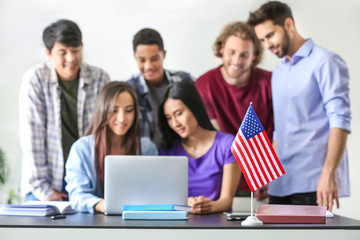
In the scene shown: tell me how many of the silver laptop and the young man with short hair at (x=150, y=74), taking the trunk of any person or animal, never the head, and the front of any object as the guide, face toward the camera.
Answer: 1

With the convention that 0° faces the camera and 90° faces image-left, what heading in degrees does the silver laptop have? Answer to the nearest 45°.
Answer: approximately 180°

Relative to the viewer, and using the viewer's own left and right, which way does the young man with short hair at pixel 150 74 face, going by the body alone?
facing the viewer

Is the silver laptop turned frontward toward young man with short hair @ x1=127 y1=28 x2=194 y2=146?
yes

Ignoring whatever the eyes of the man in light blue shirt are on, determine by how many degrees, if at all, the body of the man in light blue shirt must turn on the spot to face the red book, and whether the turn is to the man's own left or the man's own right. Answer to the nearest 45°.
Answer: approximately 45° to the man's own left

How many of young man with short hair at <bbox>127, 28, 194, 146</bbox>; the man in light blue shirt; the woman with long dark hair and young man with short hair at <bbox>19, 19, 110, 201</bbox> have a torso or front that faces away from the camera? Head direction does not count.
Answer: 0

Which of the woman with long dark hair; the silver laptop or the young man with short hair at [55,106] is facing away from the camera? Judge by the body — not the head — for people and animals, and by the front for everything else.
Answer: the silver laptop

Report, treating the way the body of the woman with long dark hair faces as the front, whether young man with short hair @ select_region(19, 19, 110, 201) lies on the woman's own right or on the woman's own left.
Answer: on the woman's own right

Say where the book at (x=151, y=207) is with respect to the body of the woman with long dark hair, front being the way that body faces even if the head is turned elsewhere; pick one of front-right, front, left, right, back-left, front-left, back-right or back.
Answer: front-right

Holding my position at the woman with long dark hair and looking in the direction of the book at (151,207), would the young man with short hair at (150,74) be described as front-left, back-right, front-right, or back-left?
back-right

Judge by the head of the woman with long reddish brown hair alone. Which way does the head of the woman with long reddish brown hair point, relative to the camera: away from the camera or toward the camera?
toward the camera

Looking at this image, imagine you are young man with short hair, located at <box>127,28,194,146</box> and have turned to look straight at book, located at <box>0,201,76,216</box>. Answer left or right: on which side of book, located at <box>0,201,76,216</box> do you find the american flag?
left

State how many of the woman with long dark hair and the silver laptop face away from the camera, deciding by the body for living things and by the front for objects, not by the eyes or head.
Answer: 1

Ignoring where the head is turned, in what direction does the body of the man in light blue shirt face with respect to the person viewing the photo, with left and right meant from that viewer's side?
facing the viewer and to the left of the viewer

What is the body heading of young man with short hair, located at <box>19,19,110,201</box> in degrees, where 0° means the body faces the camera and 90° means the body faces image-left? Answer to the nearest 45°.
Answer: approximately 315°

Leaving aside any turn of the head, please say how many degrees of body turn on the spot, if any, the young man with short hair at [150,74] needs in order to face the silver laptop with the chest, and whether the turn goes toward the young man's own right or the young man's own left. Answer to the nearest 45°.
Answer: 0° — they already face it
